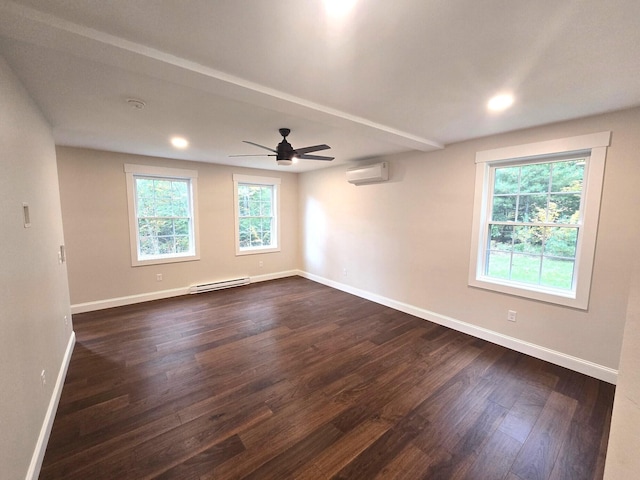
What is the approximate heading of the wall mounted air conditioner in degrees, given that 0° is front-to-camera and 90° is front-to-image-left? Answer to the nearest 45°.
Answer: approximately 45°

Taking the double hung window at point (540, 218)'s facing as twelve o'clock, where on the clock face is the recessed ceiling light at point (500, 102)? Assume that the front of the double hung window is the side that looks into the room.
The recessed ceiling light is roughly at 11 o'clock from the double hung window.

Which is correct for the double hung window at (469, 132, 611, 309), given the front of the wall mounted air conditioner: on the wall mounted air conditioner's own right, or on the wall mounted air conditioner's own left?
on the wall mounted air conditioner's own left

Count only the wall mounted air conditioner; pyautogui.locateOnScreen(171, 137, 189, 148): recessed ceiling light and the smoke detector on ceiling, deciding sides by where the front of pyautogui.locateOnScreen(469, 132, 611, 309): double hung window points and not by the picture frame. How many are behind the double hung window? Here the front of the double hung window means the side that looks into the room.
0

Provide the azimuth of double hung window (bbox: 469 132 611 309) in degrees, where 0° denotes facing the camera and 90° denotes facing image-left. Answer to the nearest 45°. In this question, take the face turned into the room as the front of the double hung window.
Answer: approximately 45°

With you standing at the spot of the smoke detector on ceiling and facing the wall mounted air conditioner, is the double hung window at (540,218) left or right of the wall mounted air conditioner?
right

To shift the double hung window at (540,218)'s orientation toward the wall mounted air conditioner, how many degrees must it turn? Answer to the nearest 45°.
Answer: approximately 45° to its right

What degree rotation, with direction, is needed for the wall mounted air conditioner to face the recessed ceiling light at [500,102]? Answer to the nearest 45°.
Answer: approximately 90° to its left

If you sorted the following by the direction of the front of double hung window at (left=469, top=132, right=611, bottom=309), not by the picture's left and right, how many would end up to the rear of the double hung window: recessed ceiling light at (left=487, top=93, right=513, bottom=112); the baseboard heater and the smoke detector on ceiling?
0

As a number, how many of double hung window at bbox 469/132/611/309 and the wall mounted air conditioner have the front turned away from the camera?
0

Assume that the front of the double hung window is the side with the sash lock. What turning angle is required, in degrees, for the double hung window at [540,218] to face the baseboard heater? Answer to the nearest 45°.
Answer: approximately 45° to its right

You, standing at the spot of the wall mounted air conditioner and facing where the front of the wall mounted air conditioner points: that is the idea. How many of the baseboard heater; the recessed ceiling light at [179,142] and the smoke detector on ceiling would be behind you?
0

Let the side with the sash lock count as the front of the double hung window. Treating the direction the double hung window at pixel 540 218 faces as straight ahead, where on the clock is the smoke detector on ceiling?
The smoke detector on ceiling is roughly at 12 o'clock from the double hung window.

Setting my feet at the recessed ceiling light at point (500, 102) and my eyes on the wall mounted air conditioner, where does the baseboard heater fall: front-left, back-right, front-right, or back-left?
front-left

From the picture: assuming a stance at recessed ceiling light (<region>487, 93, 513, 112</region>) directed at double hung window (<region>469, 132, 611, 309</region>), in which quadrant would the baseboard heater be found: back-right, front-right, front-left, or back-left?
back-left

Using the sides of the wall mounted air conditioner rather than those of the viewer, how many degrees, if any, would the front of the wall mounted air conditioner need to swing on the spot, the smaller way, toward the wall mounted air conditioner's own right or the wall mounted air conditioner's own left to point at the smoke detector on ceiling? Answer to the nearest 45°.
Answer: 0° — it already faces it
